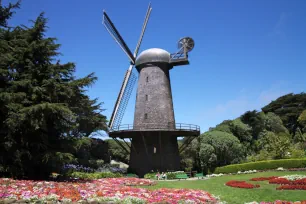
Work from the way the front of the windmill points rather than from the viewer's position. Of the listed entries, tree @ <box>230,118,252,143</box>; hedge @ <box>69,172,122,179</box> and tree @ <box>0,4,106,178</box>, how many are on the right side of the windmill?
1

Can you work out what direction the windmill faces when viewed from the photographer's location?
facing away from the viewer and to the left of the viewer

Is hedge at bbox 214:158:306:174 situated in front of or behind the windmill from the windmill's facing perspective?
behind

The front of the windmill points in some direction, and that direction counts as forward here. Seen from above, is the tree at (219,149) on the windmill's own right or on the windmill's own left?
on the windmill's own right

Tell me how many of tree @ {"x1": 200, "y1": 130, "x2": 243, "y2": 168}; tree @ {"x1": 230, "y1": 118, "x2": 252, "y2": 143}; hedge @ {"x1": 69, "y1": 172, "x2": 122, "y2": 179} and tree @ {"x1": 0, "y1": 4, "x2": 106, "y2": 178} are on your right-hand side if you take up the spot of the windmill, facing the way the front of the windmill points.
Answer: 2

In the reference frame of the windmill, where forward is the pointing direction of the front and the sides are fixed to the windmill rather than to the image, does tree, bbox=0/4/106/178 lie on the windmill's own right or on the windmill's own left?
on the windmill's own left

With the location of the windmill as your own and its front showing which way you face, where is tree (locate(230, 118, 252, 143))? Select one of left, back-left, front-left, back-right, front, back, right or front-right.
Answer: right
